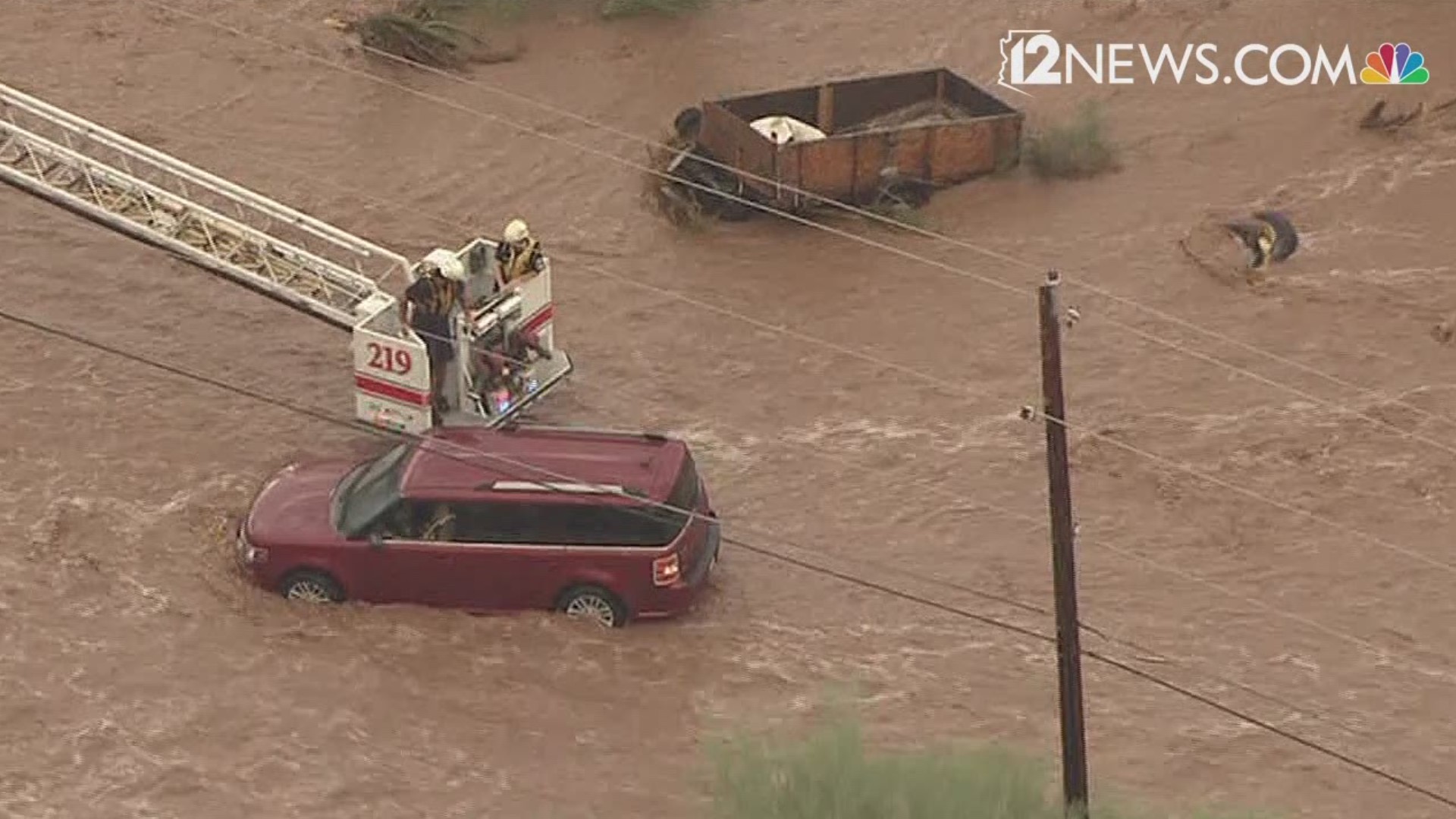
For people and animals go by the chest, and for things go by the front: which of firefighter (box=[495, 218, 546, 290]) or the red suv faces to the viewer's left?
the red suv

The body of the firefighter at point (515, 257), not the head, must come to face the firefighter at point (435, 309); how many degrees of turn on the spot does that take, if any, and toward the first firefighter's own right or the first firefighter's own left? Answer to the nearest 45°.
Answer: approximately 90° to the first firefighter's own right

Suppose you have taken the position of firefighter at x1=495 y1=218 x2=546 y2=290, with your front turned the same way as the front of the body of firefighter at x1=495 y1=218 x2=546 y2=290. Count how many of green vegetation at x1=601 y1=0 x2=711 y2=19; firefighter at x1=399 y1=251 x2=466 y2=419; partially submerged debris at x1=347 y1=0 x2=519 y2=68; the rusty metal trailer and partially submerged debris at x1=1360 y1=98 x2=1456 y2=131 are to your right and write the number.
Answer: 1

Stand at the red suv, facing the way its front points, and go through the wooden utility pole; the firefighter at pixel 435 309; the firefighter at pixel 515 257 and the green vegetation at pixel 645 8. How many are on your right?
3

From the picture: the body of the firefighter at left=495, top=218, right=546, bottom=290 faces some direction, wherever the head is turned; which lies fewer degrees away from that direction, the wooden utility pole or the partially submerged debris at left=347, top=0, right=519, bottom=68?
the wooden utility pole

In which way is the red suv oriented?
to the viewer's left

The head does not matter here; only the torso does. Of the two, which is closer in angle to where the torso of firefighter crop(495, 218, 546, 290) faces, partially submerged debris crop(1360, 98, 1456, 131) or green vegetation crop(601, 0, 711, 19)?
the partially submerged debris

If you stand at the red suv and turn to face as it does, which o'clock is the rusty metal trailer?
The rusty metal trailer is roughly at 4 o'clock from the red suv.

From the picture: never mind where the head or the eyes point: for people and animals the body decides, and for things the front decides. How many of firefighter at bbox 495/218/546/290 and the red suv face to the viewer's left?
1

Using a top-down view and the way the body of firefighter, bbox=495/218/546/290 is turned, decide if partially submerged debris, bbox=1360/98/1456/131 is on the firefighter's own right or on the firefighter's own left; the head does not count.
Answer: on the firefighter's own left

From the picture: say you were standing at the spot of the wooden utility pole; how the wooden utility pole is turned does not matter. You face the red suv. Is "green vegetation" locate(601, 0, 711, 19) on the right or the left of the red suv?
right

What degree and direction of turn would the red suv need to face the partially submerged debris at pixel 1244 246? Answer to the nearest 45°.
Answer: approximately 135° to its right

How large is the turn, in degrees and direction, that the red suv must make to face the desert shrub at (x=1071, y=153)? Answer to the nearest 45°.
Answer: approximately 135° to its right

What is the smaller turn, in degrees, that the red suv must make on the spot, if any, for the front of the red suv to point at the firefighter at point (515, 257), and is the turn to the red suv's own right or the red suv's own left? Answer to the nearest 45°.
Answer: approximately 90° to the red suv's own right
